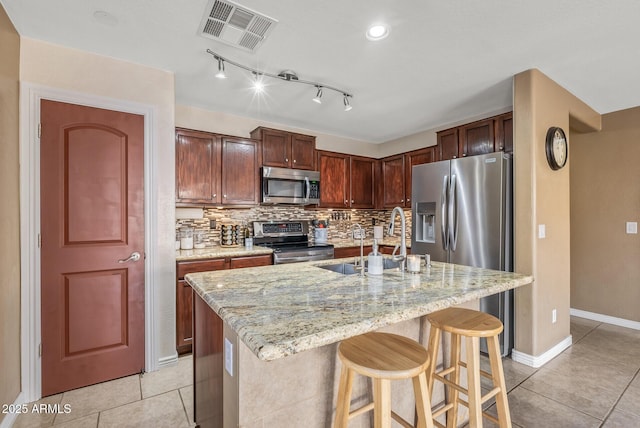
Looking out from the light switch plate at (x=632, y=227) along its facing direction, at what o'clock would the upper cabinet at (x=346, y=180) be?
The upper cabinet is roughly at 2 o'clock from the light switch plate.

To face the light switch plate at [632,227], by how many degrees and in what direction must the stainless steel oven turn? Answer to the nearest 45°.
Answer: approximately 45° to its left

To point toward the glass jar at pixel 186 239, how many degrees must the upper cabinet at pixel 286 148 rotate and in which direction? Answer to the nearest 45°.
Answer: approximately 135° to its right

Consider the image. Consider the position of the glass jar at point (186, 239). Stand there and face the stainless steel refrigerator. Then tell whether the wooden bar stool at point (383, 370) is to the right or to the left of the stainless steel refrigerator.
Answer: right

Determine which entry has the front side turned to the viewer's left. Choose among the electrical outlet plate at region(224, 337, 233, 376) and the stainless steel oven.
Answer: the electrical outlet plate

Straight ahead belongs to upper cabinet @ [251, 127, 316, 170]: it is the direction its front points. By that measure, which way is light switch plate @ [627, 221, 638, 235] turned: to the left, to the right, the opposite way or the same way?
to the right

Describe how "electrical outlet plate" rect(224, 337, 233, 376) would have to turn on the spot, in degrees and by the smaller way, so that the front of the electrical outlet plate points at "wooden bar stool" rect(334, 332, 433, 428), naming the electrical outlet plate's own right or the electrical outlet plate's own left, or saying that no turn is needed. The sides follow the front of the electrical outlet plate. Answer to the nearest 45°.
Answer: approximately 135° to the electrical outlet plate's own left
